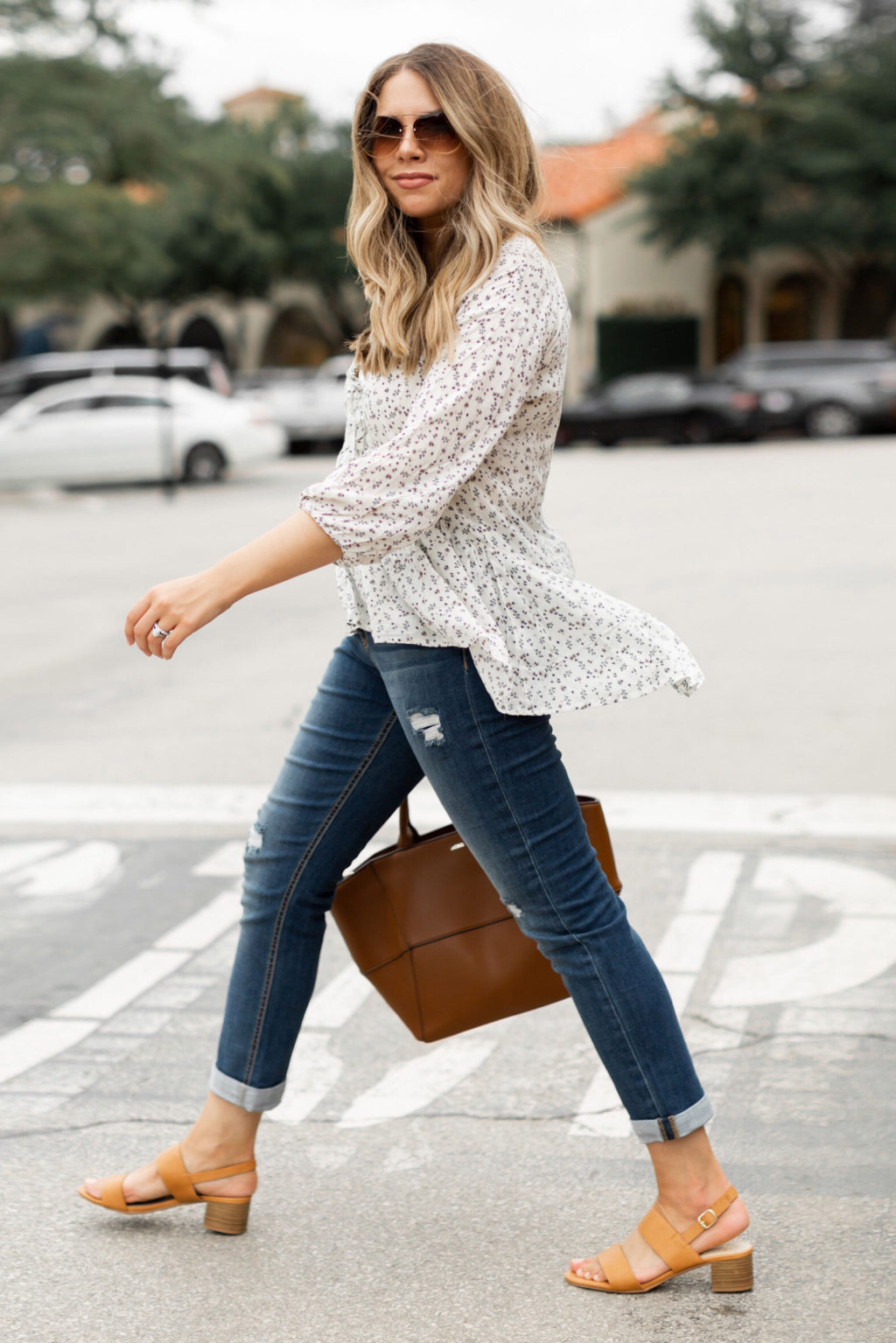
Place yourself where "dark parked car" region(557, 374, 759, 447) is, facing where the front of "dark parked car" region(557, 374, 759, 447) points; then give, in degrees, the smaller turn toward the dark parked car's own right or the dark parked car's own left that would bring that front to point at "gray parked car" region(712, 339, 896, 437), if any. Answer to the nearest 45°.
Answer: approximately 180°

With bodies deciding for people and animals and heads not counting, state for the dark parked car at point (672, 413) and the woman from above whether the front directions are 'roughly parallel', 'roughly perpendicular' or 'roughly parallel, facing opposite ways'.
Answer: roughly parallel

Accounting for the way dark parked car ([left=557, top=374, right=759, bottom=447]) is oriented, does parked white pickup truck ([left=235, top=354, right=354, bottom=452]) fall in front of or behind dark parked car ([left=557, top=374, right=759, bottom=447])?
in front

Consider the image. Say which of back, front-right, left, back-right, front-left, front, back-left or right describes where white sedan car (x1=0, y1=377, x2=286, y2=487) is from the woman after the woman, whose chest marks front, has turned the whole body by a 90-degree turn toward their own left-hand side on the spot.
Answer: back

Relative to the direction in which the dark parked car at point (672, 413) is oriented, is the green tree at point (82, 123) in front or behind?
in front

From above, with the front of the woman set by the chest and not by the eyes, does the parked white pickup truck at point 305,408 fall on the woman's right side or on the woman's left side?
on the woman's right side

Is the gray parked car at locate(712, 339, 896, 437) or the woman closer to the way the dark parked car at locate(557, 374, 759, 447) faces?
the woman

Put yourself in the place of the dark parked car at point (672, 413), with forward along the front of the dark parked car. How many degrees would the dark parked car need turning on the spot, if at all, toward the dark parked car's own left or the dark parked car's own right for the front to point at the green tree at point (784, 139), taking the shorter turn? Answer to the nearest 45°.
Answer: approximately 90° to the dark parked car's own right

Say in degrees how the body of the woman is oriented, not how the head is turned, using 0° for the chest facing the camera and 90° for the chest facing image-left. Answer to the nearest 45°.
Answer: approximately 90°

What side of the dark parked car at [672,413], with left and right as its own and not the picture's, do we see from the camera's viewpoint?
left
